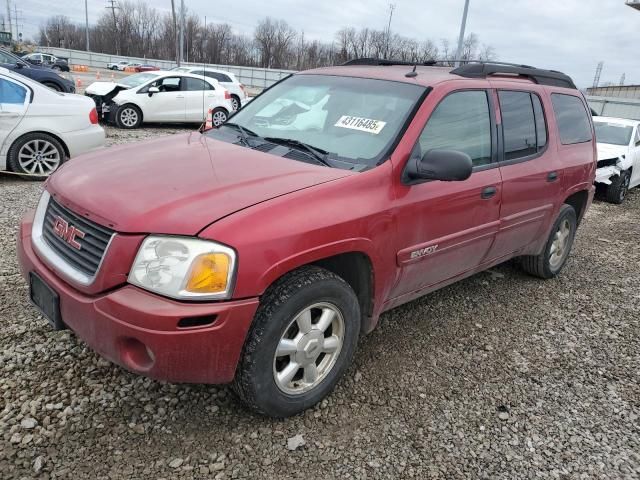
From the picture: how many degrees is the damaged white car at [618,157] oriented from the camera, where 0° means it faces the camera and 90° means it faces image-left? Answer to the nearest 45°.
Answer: approximately 45°

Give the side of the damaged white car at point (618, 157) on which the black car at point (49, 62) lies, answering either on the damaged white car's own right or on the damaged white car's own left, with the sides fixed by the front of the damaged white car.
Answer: on the damaged white car's own right

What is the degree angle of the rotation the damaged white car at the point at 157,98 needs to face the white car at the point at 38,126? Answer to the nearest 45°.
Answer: approximately 90° to its left

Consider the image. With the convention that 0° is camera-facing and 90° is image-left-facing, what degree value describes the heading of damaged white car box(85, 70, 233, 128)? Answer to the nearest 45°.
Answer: approximately 90°

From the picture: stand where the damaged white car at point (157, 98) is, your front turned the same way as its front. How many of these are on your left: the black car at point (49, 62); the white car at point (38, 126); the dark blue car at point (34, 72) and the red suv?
2

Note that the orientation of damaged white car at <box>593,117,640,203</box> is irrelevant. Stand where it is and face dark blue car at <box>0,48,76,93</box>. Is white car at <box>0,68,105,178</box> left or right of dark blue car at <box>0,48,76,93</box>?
left

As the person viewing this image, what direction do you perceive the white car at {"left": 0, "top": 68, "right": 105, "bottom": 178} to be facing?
facing to the left of the viewer

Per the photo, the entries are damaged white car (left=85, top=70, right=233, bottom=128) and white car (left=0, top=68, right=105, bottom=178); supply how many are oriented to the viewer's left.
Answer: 2
